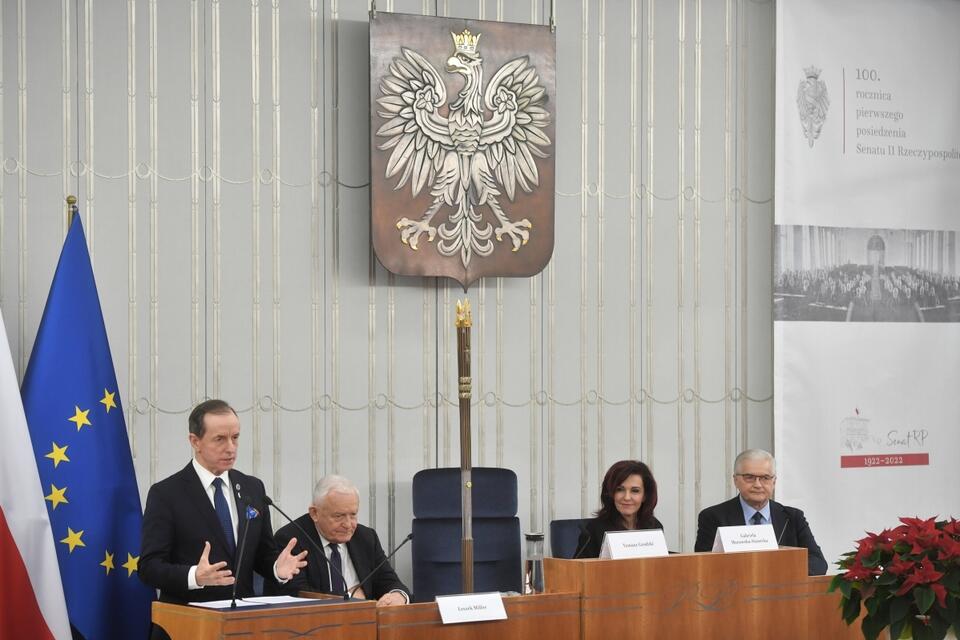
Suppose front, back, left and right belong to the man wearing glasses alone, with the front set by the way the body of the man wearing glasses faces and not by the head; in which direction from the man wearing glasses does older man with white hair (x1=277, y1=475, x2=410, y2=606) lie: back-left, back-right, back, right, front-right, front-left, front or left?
front-right

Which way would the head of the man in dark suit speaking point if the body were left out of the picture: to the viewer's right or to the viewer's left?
to the viewer's right

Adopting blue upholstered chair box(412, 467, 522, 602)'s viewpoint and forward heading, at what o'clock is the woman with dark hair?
The woman with dark hair is roughly at 10 o'clock from the blue upholstered chair.

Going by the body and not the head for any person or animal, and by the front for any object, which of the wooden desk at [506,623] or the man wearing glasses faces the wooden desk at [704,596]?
the man wearing glasses

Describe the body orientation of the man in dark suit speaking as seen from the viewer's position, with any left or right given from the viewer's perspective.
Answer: facing the viewer and to the right of the viewer

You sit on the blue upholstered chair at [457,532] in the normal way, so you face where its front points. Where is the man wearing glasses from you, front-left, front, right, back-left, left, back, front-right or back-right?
left

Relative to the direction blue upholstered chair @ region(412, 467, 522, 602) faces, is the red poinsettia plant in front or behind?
in front

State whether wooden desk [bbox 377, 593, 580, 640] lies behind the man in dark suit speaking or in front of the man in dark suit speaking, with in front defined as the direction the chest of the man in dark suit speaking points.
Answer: in front
